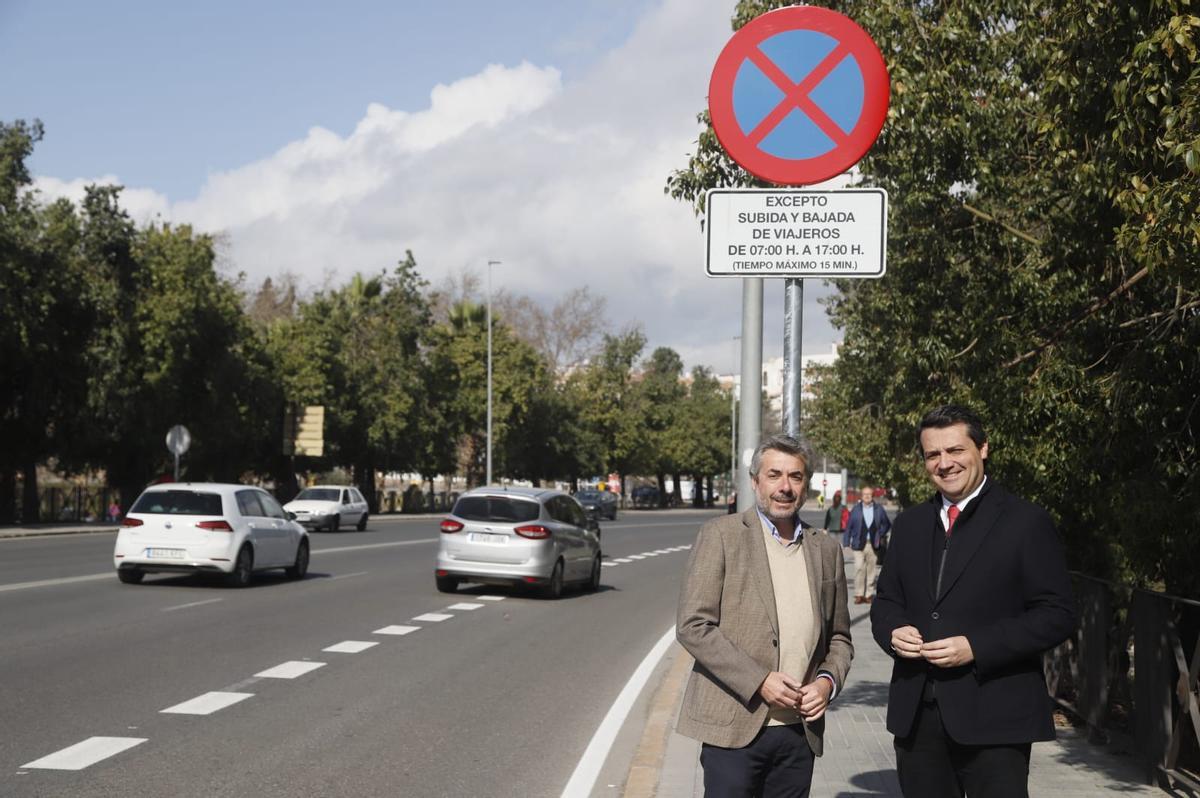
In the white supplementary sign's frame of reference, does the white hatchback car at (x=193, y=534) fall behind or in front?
behind

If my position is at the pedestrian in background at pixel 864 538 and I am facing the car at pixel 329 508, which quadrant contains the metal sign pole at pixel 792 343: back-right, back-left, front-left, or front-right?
back-left

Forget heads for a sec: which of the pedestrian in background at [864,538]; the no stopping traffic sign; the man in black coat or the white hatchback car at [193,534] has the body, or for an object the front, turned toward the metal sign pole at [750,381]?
the pedestrian in background

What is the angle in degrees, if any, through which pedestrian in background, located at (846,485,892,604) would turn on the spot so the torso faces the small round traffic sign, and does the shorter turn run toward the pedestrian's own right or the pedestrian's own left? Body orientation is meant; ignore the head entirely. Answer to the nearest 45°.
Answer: approximately 135° to the pedestrian's own right

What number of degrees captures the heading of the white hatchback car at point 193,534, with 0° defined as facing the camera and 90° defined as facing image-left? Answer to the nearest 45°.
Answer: approximately 225°
